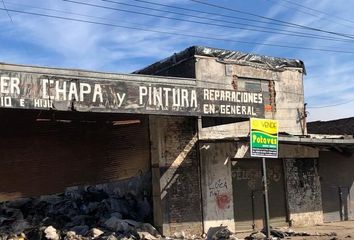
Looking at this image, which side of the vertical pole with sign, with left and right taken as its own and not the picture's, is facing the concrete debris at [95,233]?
right

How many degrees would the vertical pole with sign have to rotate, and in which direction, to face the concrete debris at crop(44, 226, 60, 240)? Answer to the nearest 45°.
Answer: approximately 90° to its right

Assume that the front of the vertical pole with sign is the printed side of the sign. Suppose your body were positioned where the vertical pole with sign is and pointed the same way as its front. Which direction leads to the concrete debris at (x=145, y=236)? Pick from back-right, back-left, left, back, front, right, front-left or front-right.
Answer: right

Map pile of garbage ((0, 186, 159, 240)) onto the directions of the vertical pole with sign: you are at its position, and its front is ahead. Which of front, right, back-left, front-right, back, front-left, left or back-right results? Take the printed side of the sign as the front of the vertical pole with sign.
right

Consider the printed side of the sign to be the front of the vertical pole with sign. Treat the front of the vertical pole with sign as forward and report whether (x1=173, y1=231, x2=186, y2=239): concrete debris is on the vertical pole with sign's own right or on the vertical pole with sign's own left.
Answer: on the vertical pole with sign's own right

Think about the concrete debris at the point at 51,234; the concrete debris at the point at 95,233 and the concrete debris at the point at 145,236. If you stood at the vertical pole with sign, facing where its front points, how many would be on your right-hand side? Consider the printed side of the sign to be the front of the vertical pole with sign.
3

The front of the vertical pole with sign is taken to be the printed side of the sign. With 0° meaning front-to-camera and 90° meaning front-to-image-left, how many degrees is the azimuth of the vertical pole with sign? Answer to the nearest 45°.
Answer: approximately 0°

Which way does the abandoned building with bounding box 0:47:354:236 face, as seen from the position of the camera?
facing the viewer and to the right of the viewer
